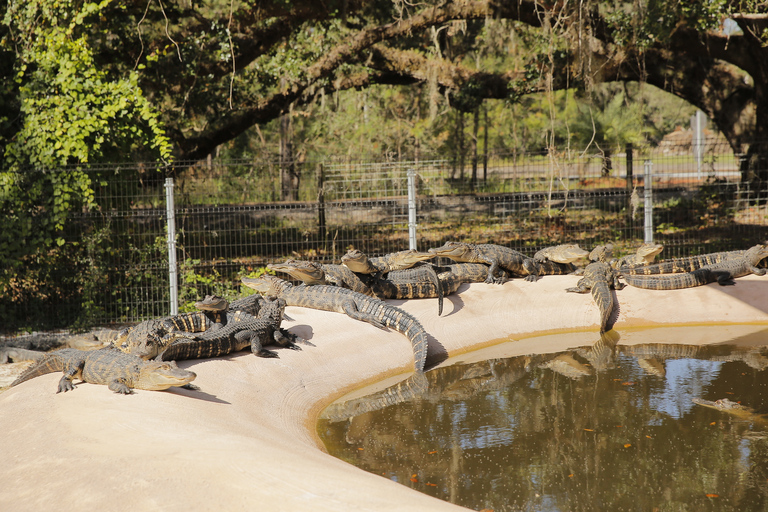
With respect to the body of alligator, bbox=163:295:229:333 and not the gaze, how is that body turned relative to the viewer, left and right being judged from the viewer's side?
facing to the right of the viewer

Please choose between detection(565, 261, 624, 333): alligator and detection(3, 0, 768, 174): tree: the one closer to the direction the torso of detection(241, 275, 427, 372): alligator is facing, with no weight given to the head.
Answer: the tree

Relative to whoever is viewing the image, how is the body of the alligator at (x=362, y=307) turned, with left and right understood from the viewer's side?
facing away from the viewer and to the left of the viewer

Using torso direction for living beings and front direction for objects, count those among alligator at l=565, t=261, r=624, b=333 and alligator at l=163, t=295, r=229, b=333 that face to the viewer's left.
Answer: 0

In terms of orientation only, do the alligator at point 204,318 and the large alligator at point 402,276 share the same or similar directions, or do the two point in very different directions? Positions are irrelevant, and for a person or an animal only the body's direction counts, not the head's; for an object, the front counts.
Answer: very different directions

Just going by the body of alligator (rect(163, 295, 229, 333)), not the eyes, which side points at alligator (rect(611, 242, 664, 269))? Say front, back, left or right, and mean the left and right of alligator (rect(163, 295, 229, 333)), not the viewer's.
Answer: front

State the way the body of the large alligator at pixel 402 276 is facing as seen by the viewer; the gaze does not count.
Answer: to the viewer's left

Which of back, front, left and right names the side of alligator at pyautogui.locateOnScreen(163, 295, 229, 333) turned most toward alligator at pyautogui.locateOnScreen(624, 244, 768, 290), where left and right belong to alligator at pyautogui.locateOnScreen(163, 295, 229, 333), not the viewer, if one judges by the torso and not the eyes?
front

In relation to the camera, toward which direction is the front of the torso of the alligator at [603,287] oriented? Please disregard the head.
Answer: away from the camera

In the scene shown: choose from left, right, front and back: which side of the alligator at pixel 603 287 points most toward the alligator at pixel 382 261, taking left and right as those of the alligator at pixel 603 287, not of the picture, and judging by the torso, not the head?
left
